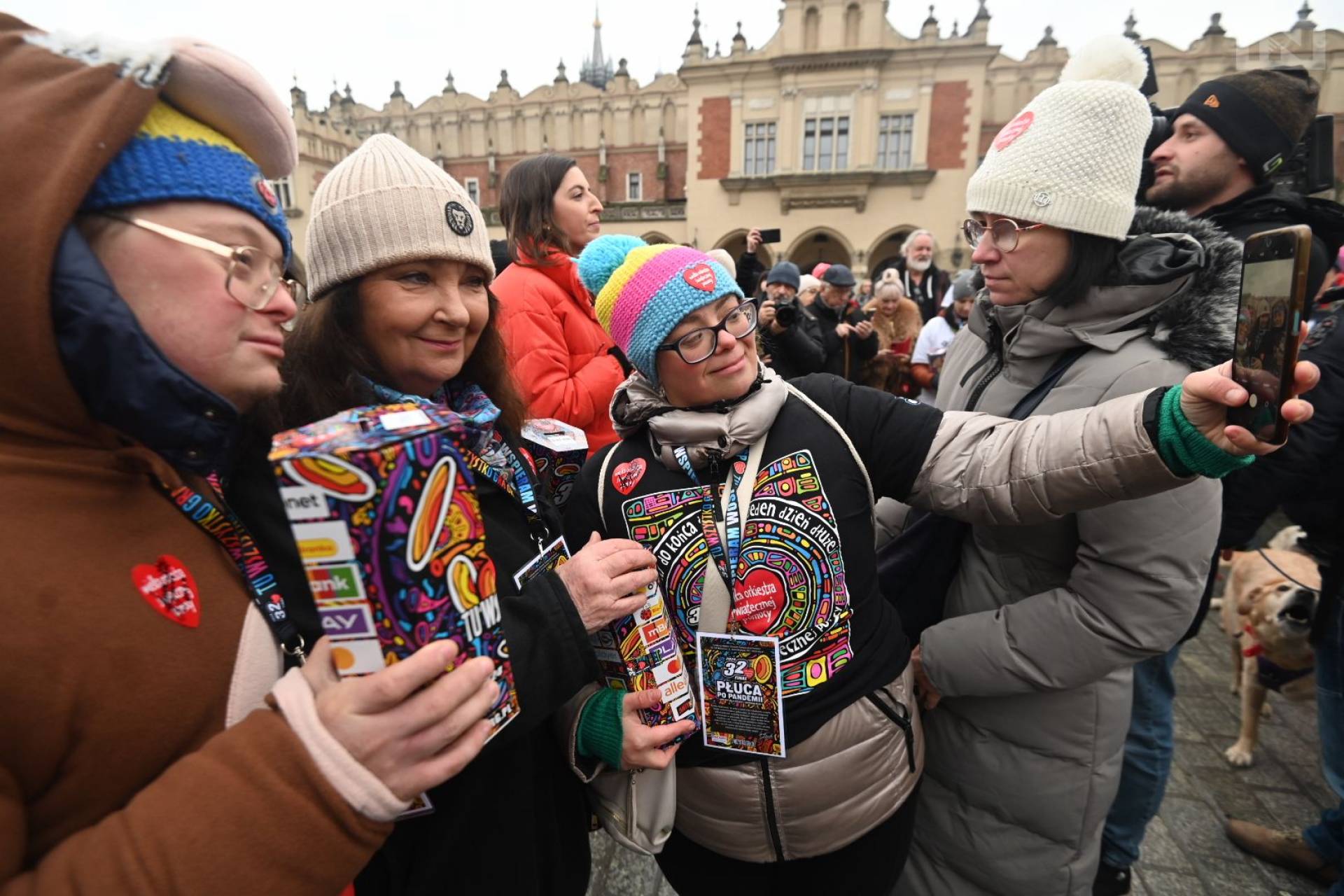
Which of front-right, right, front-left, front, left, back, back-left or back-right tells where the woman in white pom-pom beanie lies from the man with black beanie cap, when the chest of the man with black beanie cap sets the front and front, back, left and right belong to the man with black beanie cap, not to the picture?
left

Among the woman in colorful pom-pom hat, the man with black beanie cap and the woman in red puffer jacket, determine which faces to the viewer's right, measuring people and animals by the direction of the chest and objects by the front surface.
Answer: the woman in red puffer jacket

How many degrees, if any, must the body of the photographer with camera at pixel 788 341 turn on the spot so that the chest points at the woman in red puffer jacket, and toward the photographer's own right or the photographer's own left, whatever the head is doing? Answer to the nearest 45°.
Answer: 0° — they already face them

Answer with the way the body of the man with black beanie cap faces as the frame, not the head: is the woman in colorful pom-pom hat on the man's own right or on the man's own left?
on the man's own left

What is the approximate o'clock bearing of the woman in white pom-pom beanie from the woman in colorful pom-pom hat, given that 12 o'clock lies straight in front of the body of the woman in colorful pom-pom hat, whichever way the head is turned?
The woman in white pom-pom beanie is roughly at 8 o'clock from the woman in colorful pom-pom hat.

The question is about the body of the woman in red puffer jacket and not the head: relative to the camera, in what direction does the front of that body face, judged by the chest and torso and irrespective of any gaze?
to the viewer's right

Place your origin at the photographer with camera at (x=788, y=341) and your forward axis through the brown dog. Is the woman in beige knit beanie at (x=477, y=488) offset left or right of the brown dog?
right

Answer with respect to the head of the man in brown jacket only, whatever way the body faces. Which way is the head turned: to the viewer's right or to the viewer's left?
to the viewer's right

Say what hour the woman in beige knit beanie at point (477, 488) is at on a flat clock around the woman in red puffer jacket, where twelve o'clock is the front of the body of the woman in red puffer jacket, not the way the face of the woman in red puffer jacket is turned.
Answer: The woman in beige knit beanie is roughly at 3 o'clock from the woman in red puffer jacket.

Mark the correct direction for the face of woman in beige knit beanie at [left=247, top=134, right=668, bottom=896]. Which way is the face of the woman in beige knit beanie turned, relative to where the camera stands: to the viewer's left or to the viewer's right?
to the viewer's right

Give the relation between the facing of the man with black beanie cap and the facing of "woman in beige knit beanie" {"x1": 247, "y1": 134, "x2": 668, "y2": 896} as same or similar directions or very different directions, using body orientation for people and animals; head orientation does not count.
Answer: very different directions

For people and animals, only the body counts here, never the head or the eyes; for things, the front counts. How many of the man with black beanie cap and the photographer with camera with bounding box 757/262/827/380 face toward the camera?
1
